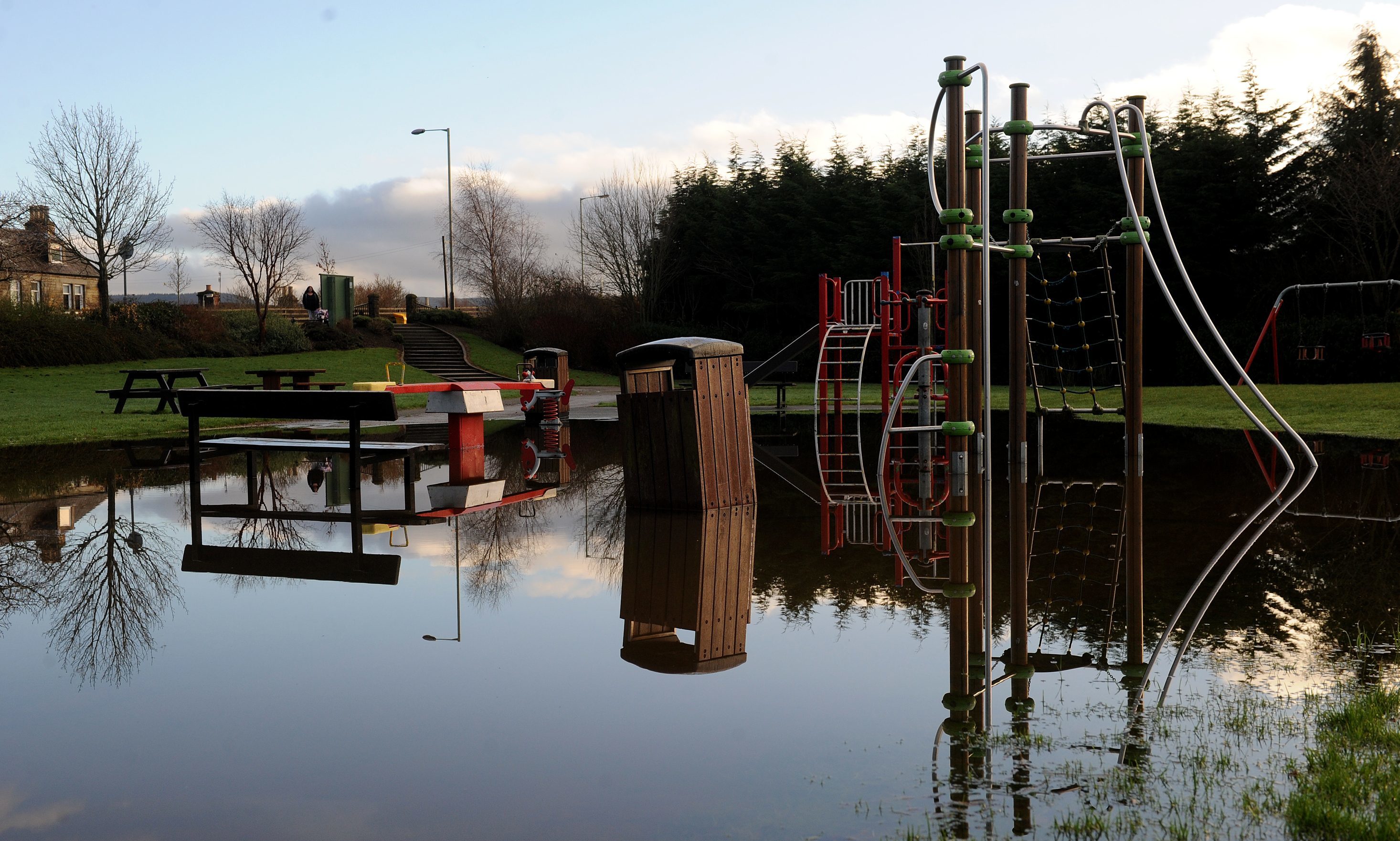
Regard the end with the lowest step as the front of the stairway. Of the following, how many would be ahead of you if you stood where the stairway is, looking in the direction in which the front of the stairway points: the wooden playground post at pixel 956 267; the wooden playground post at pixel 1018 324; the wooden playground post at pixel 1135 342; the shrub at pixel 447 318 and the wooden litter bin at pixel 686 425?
4

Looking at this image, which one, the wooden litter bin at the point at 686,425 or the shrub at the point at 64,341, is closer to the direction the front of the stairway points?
the wooden litter bin

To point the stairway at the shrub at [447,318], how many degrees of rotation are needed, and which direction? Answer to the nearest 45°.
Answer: approximately 180°

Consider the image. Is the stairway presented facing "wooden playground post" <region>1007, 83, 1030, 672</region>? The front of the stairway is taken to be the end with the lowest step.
yes

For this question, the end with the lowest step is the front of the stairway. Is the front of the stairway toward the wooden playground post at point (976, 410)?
yes

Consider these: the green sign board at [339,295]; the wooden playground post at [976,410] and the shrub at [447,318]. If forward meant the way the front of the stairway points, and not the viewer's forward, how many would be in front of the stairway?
1

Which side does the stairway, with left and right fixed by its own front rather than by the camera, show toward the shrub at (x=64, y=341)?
right

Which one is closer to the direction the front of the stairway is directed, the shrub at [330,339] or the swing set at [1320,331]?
the swing set

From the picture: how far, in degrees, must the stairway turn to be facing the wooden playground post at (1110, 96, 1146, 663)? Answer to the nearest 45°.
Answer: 0° — it already faces it

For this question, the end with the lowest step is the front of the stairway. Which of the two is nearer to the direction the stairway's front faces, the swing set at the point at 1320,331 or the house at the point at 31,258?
the swing set

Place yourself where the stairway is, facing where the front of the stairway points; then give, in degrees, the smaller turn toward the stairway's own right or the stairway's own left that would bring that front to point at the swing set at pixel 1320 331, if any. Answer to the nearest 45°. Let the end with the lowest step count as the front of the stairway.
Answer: approximately 45° to the stairway's own left

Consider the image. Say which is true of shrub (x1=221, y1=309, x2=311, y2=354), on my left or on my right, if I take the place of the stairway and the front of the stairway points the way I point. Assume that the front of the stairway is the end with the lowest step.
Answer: on my right

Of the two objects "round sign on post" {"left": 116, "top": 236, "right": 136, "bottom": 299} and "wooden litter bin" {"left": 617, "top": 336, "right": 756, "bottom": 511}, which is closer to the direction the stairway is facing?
the wooden litter bin

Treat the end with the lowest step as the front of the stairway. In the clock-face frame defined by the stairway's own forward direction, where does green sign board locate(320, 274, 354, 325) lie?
The green sign board is roughly at 5 o'clock from the stairway.

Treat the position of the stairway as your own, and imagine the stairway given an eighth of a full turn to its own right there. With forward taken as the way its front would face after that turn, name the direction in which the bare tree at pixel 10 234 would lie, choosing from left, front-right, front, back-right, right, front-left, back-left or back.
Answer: front-right

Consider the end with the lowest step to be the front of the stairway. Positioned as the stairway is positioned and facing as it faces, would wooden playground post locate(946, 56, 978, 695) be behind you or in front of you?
in front

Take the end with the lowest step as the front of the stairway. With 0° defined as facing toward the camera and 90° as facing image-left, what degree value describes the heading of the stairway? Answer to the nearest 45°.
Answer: approximately 0°
